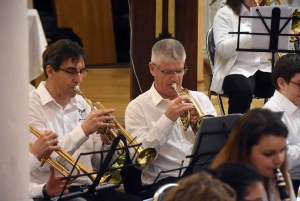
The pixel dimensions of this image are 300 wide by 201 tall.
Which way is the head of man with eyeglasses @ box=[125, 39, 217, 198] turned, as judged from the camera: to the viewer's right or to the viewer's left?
to the viewer's right

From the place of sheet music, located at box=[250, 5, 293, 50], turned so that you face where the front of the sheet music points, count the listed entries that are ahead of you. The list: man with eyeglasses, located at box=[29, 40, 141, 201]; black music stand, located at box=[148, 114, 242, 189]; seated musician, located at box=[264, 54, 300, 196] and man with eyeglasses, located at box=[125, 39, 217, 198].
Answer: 0

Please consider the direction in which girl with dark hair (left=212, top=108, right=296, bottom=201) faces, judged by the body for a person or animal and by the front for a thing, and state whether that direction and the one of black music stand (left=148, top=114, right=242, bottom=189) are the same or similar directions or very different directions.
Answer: very different directions

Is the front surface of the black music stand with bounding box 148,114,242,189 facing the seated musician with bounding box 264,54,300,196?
no

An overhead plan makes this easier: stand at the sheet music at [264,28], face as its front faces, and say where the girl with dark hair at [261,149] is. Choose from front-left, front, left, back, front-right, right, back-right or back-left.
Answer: back

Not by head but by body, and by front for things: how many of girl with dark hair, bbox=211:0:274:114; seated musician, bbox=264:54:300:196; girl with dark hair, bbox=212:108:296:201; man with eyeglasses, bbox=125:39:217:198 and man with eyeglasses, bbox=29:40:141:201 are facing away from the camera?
0

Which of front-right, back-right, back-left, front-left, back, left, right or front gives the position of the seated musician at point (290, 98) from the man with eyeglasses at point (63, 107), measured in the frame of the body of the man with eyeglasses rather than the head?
front-left

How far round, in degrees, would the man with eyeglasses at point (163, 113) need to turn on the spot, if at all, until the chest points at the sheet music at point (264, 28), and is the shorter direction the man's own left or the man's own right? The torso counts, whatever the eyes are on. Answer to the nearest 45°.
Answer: approximately 90° to the man's own left

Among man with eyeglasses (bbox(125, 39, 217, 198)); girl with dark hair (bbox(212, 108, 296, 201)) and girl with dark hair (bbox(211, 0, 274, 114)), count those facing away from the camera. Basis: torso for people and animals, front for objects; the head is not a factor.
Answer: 0

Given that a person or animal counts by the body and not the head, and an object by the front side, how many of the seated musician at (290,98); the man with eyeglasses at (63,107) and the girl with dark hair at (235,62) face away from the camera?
0

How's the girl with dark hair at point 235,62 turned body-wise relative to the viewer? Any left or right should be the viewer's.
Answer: facing the viewer and to the right of the viewer

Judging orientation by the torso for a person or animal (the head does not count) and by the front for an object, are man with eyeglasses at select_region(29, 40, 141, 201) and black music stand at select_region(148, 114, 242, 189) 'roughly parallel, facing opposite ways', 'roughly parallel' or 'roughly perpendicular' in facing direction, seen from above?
roughly parallel, facing opposite ways

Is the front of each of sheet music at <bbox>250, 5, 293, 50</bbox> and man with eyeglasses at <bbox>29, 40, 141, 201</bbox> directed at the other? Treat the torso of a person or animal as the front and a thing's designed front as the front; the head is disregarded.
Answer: no

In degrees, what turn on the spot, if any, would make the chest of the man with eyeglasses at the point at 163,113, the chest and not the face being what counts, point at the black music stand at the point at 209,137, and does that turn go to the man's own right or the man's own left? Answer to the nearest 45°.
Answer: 0° — they already face it

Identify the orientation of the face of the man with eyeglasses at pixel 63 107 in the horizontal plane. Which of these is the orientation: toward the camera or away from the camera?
toward the camera
